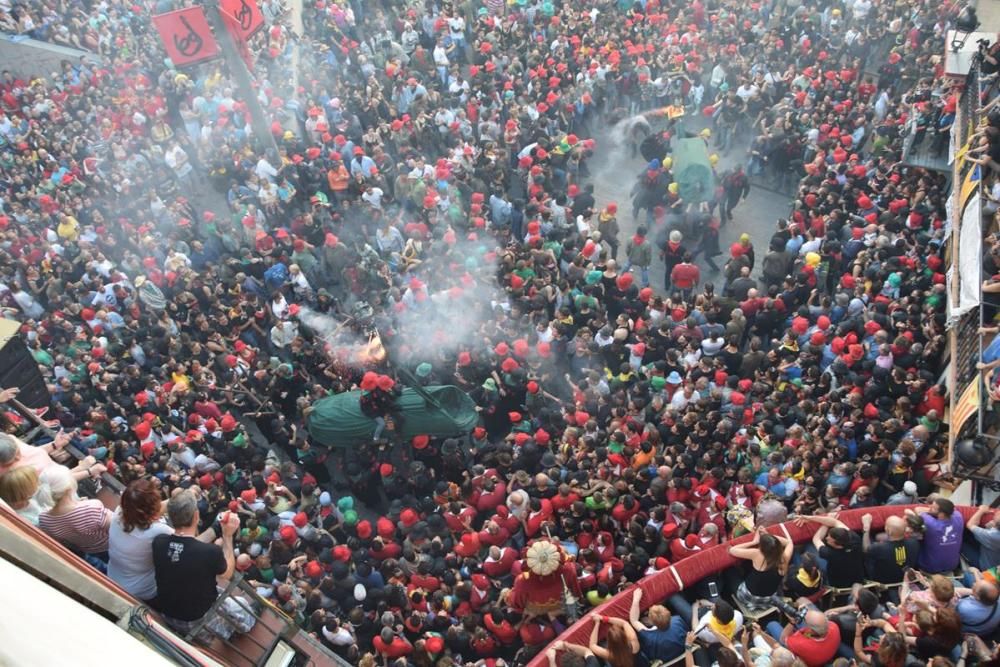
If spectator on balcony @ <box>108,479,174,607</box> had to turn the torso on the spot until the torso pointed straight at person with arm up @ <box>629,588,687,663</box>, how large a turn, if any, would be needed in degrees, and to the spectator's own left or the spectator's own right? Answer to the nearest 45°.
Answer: approximately 45° to the spectator's own right

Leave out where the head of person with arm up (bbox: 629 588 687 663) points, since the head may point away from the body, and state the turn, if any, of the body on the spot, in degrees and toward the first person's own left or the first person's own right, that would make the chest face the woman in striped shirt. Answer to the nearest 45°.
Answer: approximately 45° to the first person's own left

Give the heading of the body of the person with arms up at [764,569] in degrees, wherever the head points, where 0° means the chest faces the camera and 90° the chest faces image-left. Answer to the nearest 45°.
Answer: approximately 135°

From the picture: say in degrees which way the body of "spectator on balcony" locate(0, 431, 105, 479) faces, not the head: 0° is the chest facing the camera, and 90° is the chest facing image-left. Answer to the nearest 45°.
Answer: approximately 225°

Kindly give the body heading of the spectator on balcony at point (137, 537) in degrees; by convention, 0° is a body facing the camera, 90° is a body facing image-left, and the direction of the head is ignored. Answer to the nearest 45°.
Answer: approximately 225°

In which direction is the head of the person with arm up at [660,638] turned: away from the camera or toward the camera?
away from the camera

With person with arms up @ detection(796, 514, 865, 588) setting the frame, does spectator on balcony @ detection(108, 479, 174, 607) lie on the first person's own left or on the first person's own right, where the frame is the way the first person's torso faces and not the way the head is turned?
on the first person's own left

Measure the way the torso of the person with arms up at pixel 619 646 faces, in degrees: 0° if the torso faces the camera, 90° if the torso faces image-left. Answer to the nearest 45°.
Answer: approximately 135°

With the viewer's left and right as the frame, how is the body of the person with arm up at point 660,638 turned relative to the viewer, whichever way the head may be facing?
facing away from the viewer and to the left of the viewer
